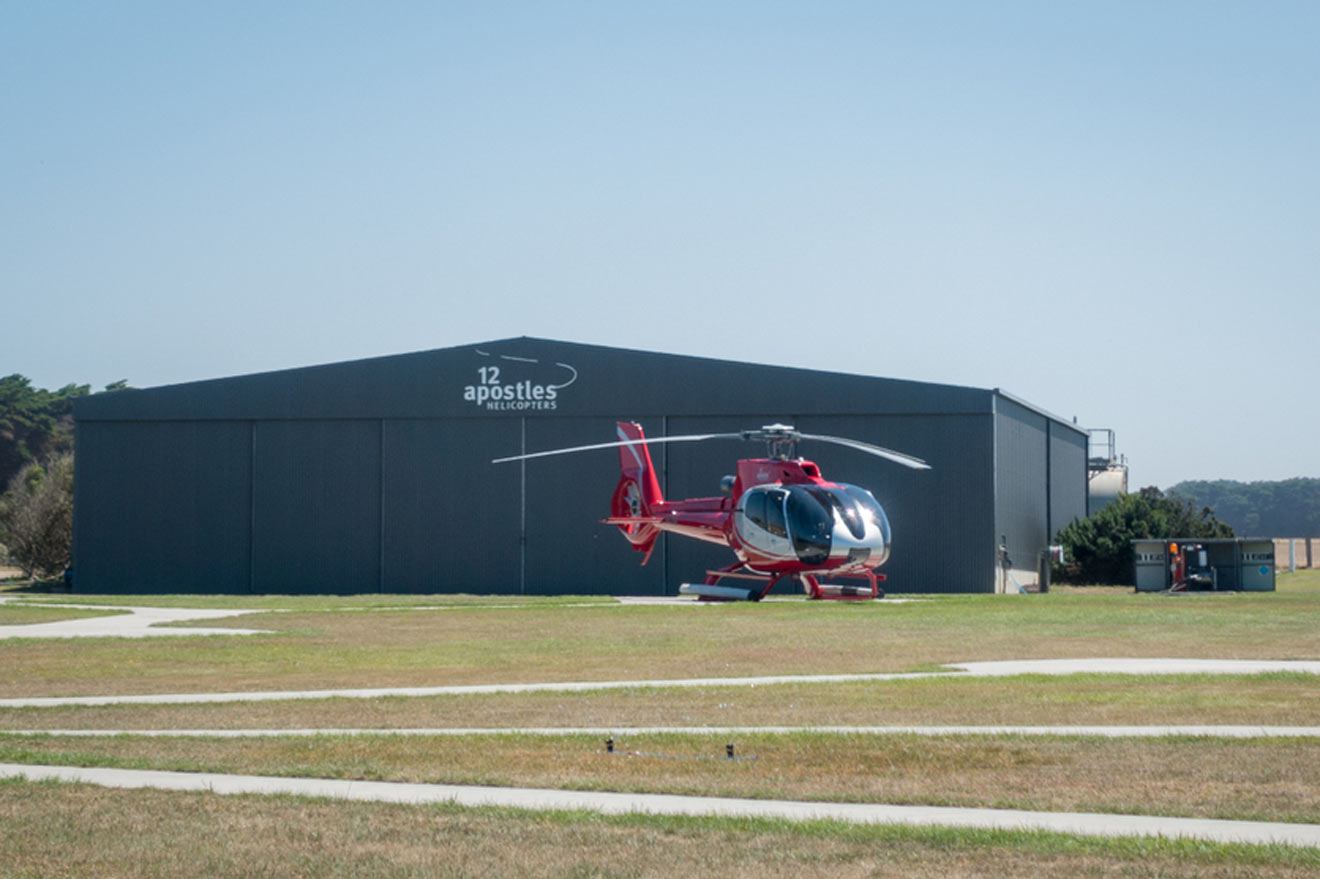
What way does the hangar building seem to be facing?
toward the camera

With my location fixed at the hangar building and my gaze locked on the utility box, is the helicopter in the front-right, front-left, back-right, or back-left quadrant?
front-right

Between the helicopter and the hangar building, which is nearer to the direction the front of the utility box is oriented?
the helicopter

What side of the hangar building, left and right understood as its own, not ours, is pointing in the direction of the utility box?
left

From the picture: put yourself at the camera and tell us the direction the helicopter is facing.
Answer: facing the viewer and to the right of the viewer

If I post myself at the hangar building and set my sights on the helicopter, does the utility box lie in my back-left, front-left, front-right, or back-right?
front-left

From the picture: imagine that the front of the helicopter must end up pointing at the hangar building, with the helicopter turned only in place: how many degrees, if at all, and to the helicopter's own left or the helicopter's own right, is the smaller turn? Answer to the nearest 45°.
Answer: approximately 180°

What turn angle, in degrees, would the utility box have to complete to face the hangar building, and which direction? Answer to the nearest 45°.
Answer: approximately 90° to its right

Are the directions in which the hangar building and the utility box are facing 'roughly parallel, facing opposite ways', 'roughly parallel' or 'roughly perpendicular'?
roughly parallel

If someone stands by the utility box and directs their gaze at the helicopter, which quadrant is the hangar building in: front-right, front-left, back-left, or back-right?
front-right

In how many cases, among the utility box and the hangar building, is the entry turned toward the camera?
2

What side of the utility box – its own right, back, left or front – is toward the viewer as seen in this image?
front

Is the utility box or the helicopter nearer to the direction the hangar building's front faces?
the helicopter
